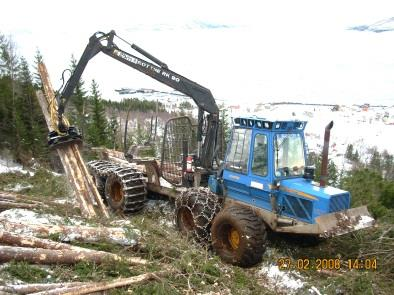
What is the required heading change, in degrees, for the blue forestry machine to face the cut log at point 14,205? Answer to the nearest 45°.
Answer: approximately 135° to its right

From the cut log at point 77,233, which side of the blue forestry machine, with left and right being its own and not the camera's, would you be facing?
right

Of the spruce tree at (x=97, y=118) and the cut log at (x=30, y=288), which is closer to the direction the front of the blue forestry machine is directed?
the cut log

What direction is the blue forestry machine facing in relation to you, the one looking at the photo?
facing the viewer and to the right of the viewer

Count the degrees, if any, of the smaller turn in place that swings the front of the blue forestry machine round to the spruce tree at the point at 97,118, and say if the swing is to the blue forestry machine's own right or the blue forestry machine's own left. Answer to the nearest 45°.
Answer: approximately 135° to the blue forestry machine's own left

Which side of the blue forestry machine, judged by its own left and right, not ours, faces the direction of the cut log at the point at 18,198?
back

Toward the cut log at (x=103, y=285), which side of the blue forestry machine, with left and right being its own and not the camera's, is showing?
right

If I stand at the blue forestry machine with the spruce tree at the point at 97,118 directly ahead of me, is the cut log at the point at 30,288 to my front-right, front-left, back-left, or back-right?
back-left

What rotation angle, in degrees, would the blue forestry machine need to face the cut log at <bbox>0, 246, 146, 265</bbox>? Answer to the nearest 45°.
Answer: approximately 90° to its right
